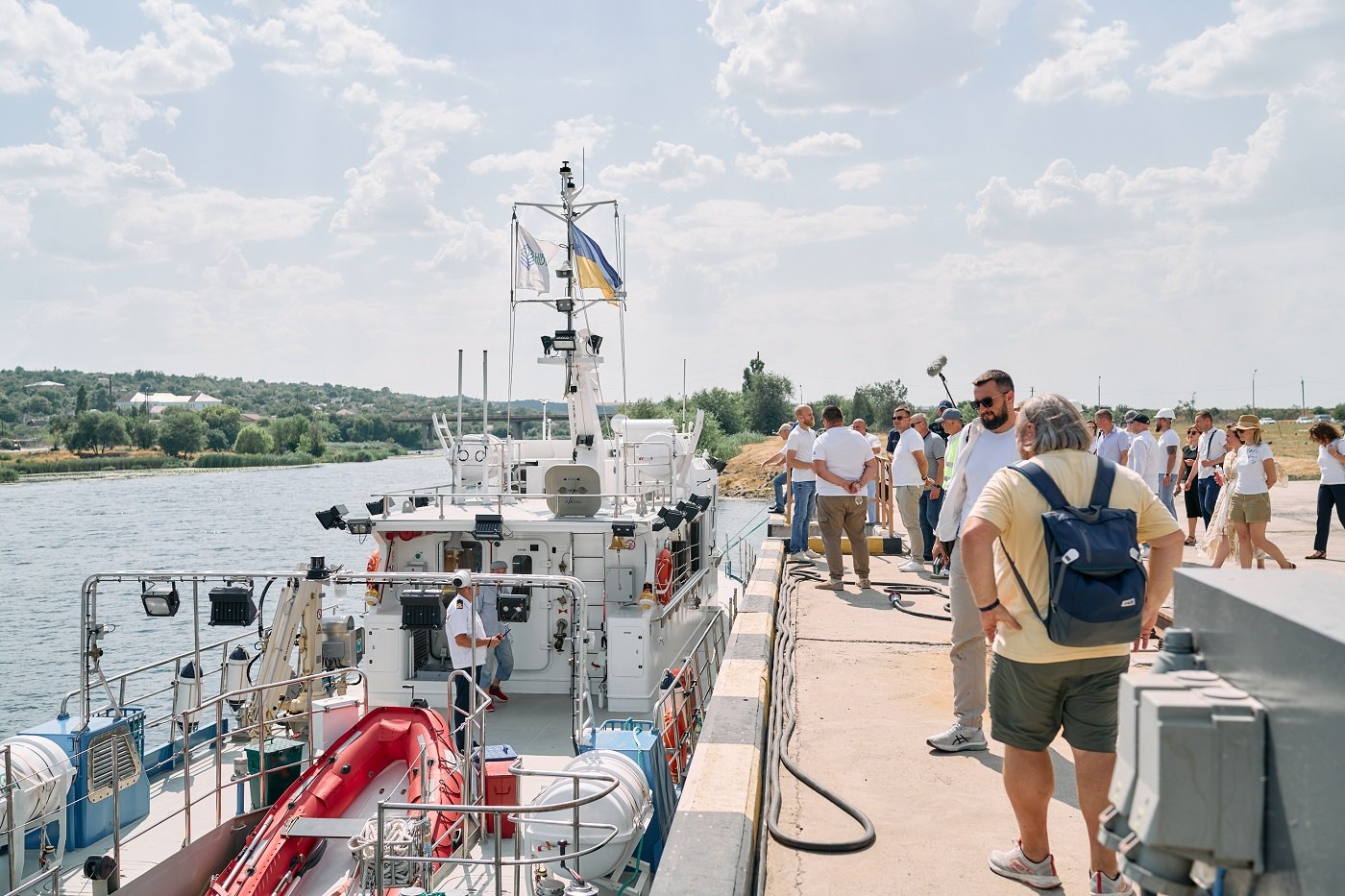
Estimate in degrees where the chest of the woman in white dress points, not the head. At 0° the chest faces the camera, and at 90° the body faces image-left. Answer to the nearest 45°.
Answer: approximately 90°

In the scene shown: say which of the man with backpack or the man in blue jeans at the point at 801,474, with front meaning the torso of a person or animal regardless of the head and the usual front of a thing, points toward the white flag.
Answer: the man with backpack

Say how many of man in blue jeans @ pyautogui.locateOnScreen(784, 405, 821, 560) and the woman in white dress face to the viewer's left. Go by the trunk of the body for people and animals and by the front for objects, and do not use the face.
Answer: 1

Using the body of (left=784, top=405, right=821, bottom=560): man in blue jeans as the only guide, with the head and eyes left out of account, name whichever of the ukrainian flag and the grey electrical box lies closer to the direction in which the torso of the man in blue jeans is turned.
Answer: the grey electrical box
